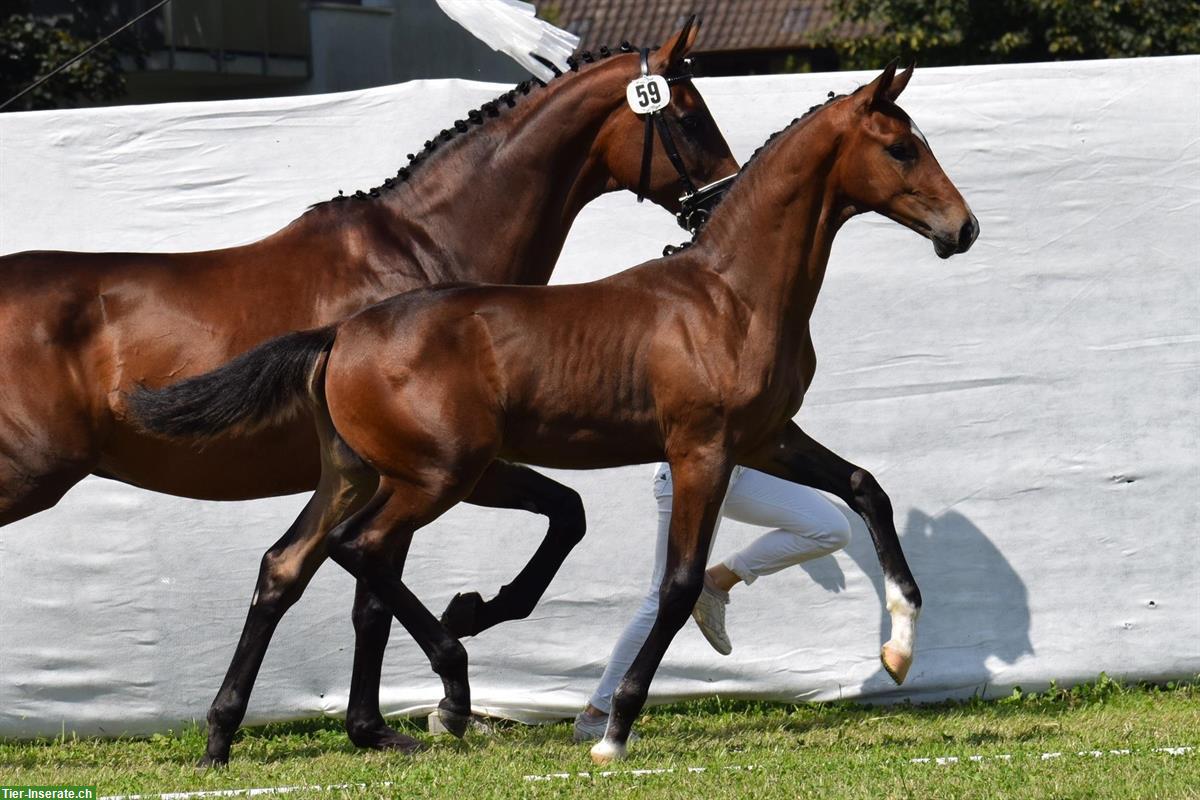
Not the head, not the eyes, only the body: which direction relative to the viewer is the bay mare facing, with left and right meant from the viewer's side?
facing to the right of the viewer

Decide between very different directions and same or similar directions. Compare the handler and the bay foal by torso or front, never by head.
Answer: same or similar directions

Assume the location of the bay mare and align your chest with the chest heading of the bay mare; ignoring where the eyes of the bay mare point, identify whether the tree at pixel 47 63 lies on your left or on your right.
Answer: on your left

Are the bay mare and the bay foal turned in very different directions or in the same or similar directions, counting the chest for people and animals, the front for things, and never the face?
same or similar directions

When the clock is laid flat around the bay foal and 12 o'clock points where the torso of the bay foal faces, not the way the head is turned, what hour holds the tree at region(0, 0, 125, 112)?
The tree is roughly at 8 o'clock from the bay foal.

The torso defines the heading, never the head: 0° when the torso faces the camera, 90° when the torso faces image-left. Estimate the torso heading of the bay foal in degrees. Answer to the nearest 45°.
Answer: approximately 270°

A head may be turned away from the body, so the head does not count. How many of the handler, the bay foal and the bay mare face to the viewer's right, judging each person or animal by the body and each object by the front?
3

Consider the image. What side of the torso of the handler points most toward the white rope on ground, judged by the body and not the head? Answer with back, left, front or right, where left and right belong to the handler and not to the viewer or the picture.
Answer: right

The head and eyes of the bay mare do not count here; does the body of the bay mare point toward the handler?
yes

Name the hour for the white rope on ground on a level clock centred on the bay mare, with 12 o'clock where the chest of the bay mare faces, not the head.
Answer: The white rope on ground is roughly at 2 o'clock from the bay mare.

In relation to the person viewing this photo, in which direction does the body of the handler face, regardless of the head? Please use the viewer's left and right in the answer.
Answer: facing to the right of the viewer
